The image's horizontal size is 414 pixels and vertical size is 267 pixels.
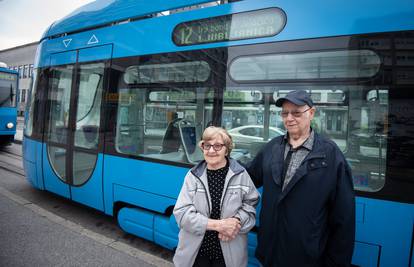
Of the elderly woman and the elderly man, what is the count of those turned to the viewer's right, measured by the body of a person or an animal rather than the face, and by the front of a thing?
0

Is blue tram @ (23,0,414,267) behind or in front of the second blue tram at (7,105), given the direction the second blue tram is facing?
in front

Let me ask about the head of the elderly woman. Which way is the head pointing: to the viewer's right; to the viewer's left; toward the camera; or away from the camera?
toward the camera

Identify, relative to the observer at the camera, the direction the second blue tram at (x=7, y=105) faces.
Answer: facing the viewer and to the right of the viewer

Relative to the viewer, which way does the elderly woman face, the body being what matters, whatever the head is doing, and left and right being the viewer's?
facing the viewer

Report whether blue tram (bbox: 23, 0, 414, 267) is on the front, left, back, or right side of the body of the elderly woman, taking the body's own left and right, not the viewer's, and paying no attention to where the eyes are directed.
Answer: back
